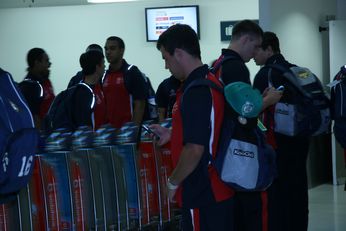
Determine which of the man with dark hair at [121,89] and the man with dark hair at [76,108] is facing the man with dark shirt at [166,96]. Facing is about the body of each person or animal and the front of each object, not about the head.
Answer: the man with dark hair at [76,108]

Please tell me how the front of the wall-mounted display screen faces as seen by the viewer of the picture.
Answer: facing the viewer

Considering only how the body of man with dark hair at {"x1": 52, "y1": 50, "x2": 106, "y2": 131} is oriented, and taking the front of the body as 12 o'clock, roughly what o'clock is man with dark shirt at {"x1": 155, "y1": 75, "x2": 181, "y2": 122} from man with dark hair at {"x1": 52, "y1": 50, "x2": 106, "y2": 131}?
man with dark shirt at {"x1": 155, "y1": 75, "x2": 181, "y2": 122} is roughly at 12 o'clock from man with dark hair at {"x1": 52, "y1": 50, "x2": 106, "y2": 131}.

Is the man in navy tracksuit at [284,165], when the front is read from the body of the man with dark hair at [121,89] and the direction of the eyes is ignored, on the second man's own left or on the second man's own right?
on the second man's own left

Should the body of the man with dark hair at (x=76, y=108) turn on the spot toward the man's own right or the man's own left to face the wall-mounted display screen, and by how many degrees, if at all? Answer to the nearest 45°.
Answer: approximately 45° to the man's own left

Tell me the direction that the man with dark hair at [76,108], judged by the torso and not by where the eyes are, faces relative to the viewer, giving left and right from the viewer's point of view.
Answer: facing away from the viewer and to the right of the viewer

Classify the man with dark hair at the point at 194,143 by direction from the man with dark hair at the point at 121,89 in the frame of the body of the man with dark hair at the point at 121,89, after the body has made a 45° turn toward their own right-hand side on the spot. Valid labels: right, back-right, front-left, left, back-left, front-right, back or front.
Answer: left

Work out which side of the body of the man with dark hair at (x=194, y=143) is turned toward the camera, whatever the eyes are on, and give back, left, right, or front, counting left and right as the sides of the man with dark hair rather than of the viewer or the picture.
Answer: left

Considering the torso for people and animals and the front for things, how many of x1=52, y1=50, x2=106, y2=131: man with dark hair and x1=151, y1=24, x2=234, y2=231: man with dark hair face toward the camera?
0

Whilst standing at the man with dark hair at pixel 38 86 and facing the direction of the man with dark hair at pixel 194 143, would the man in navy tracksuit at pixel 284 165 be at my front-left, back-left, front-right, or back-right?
front-left

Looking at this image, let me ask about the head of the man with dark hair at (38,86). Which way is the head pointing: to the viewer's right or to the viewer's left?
to the viewer's right

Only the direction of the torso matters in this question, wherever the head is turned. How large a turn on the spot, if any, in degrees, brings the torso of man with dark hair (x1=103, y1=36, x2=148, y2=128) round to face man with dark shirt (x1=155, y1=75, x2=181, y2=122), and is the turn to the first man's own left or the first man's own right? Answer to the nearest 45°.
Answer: approximately 90° to the first man's own left

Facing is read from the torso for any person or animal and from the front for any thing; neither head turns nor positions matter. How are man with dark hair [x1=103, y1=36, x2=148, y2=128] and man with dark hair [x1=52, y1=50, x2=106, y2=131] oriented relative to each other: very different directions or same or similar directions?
very different directions
